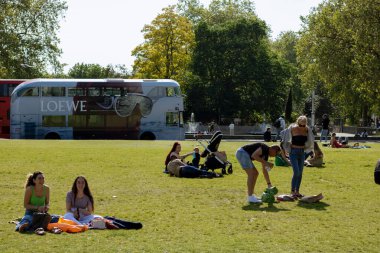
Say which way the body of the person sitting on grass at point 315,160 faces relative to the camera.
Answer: to the viewer's left

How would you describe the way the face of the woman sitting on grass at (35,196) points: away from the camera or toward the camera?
toward the camera

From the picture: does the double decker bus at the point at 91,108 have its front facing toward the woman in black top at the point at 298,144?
no

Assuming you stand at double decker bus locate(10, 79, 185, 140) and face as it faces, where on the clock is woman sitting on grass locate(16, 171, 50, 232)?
The woman sitting on grass is roughly at 3 o'clock from the double decker bus.

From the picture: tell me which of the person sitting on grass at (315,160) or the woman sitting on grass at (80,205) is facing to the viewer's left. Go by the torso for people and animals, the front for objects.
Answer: the person sitting on grass

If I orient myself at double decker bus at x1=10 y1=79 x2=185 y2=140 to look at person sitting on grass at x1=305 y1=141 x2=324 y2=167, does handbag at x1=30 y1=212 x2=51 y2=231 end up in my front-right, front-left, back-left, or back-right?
front-right

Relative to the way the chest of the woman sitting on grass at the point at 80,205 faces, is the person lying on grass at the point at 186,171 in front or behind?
behind

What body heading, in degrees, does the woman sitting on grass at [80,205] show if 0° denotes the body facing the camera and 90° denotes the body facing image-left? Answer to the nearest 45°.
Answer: approximately 0°

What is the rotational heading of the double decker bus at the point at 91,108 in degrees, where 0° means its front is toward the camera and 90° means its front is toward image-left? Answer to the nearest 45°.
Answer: approximately 270°

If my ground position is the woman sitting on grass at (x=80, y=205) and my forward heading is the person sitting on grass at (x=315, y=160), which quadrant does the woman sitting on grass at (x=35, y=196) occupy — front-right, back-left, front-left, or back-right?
back-left

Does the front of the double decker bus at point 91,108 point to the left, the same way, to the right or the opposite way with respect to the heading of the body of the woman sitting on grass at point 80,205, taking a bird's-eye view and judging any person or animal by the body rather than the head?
to the left

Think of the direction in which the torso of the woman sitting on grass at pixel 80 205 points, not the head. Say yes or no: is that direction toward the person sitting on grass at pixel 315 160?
no

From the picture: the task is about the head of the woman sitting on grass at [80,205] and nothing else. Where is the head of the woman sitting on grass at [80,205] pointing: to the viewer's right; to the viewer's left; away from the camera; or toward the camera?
toward the camera

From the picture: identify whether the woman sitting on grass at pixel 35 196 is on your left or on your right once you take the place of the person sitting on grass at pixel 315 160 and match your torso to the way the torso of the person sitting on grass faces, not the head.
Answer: on your left

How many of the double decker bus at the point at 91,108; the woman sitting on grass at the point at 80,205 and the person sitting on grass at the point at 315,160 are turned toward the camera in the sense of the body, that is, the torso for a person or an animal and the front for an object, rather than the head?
1

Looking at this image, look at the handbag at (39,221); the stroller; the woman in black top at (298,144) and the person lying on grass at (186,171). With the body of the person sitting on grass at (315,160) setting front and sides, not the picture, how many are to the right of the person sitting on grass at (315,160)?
0

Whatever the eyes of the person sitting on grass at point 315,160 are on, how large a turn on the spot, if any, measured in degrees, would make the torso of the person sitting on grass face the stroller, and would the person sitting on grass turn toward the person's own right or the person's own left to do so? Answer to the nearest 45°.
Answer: approximately 45° to the person's own left

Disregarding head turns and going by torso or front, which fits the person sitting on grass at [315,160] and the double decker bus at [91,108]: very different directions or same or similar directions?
very different directions
